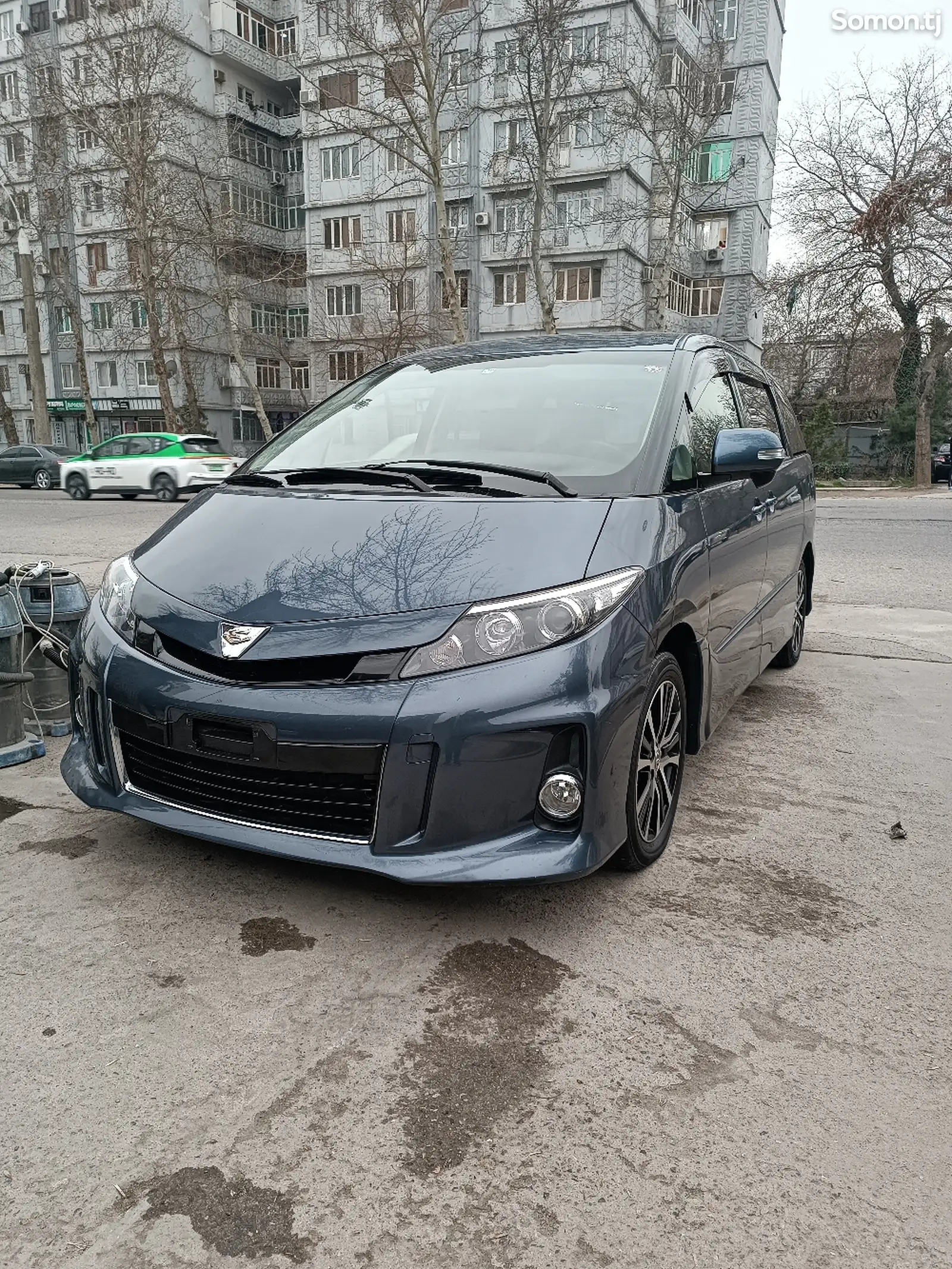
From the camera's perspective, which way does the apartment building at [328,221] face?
toward the camera

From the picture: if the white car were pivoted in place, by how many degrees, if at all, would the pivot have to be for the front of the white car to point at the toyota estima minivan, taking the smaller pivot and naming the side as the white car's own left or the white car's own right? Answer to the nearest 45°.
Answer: approximately 135° to the white car's own left

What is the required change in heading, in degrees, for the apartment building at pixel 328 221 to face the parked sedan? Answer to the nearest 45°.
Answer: approximately 45° to its right

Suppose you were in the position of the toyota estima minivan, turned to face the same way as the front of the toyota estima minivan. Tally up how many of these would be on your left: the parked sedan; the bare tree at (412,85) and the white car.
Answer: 0

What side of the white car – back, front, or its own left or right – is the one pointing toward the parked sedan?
front

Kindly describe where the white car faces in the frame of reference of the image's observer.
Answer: facing away from the viewer and to the left of the viewer

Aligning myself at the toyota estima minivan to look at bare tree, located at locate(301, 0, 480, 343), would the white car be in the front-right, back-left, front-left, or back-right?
front-left

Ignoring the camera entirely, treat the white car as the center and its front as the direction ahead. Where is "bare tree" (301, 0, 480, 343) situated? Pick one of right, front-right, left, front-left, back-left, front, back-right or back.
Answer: right

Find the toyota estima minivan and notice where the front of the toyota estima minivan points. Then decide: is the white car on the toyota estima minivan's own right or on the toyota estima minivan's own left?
on the toyota estima minivan's own right

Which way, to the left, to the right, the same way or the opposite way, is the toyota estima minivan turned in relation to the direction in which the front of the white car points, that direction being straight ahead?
to the left

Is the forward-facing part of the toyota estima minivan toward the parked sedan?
no

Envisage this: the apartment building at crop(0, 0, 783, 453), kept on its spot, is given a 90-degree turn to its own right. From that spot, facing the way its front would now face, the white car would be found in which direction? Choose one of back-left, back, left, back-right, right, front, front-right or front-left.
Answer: left

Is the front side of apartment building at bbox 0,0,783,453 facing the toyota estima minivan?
yes

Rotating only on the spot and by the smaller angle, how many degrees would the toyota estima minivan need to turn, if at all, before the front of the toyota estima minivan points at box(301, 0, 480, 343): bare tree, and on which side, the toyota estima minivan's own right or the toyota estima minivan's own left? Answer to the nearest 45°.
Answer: approximately 135° to the toyota estima minivan's own right
